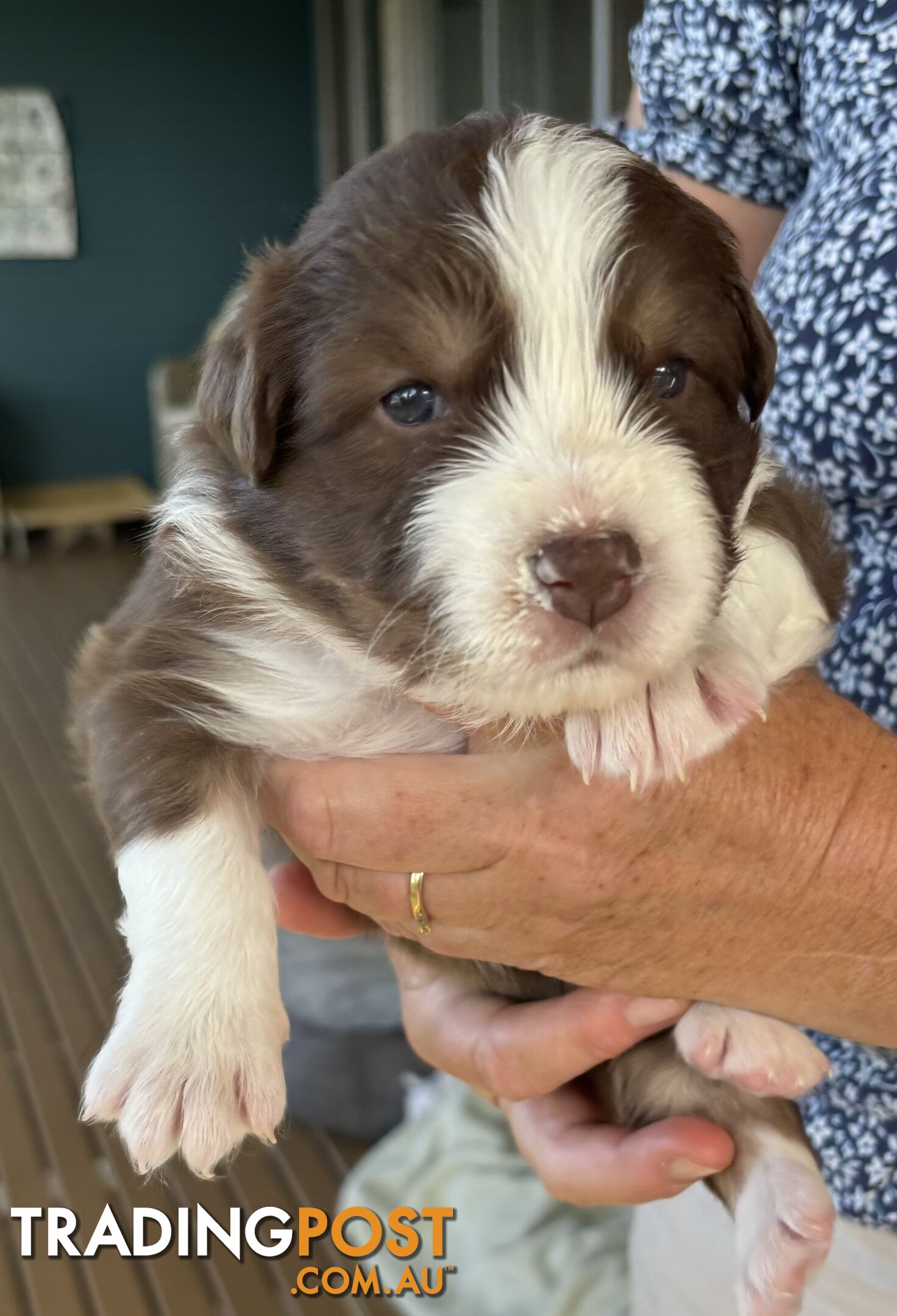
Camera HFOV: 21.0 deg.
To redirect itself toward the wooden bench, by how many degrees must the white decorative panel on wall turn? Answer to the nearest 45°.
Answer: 0° — it already faces it

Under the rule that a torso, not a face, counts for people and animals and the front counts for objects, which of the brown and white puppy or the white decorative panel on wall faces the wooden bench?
the white decorative panel on wall

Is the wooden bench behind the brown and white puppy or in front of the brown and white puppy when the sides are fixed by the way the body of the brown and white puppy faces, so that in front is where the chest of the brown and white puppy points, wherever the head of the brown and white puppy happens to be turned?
behind

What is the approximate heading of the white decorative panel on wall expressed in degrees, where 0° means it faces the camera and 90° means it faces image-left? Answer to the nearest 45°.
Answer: approximately 0°

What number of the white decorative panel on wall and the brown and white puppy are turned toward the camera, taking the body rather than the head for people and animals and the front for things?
2

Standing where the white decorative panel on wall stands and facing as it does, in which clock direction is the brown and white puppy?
The brown and white puppy is roughly at 12 o'clock from the white decorative panel on wall.
